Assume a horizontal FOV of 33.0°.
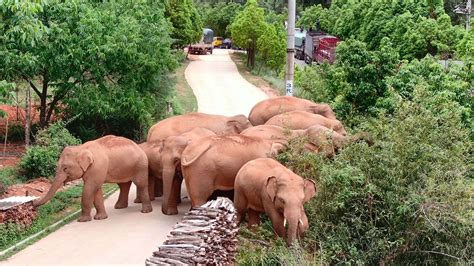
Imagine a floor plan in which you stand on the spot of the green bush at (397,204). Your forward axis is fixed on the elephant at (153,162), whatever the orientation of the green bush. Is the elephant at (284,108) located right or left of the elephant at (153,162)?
right

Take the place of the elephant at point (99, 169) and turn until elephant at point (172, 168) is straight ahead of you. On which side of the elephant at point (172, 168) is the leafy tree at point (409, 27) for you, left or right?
left

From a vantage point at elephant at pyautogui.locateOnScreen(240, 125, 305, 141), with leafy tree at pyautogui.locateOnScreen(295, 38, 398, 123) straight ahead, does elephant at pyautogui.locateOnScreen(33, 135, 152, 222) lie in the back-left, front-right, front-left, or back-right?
back-left

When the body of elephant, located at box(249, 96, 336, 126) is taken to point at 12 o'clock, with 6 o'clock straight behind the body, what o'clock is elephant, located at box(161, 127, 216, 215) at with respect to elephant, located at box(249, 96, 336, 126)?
elephant, located at box(161, 127, 216, 215) is roughly at 4 o'clock from elephant, located at box(249, 96, 336, 126).

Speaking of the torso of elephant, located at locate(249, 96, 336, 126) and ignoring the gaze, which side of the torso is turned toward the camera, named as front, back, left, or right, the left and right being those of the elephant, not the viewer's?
right

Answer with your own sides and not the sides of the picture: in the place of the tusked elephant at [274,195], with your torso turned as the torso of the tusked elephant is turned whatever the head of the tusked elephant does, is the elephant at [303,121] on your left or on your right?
on your left

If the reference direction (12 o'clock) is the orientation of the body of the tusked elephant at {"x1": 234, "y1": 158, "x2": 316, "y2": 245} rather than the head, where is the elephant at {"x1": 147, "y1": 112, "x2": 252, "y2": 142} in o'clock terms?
The elephant is roughly at 7 o'clock from the tusked elephant.
